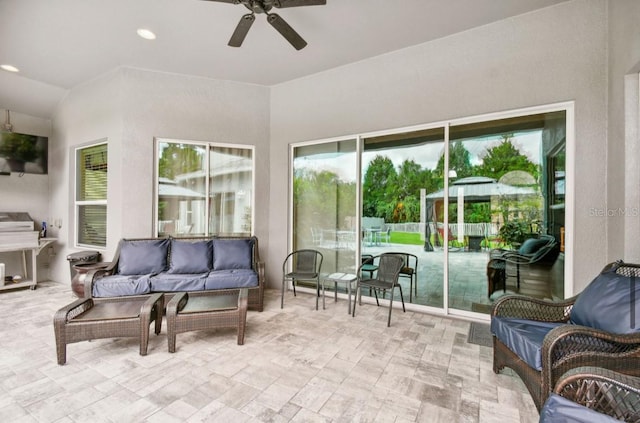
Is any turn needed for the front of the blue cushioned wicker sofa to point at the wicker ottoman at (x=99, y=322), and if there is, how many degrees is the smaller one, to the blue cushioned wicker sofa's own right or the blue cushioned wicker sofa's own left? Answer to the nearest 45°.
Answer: approximately 45° to the blue cushioned wicker sofa's own right

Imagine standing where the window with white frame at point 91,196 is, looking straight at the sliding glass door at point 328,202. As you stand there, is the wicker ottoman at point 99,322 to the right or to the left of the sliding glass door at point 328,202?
right

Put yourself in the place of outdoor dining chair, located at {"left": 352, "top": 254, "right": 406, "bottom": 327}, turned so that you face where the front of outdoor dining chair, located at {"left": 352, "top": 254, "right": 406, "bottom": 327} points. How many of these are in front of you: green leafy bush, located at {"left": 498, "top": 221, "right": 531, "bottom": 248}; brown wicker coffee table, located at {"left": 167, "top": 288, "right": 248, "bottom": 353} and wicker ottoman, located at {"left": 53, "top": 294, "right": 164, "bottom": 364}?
2

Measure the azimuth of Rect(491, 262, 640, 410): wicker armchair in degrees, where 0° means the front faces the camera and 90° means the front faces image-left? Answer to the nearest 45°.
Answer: approximately 45°

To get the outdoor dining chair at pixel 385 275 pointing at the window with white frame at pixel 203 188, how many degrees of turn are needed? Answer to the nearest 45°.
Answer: approximately 45° to its right

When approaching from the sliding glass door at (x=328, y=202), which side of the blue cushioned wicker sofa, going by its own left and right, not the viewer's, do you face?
left

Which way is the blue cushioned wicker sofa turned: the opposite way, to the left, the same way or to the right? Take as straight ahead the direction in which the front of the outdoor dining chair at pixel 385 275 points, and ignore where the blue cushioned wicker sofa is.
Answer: to the left

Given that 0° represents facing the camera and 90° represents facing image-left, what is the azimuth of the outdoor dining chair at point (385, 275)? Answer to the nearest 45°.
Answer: approximately 45°
